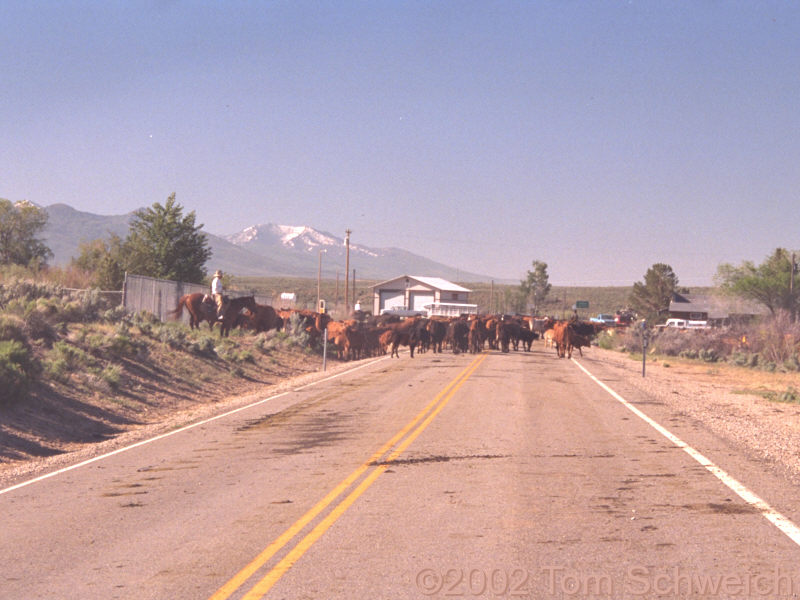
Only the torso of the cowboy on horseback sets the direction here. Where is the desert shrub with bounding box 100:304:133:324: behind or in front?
behind

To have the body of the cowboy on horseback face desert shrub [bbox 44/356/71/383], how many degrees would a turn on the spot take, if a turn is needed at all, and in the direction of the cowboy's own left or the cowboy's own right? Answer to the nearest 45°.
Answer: approximately 90° to the cowboy's own right

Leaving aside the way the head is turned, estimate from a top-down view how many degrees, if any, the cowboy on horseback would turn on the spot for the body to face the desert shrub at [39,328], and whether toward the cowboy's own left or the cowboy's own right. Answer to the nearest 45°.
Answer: approximately 135° to the cowboy's own right

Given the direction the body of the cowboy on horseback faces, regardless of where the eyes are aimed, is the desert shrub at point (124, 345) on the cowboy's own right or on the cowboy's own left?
on the cowboy's own right

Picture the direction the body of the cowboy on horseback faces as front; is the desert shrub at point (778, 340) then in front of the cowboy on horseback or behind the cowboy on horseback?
in front

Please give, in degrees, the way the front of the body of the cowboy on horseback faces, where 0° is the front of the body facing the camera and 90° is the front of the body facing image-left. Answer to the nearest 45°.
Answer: approximately 270°

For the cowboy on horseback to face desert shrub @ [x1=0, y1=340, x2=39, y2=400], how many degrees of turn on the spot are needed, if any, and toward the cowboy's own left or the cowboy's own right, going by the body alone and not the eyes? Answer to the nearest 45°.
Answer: approximately 90° to the cowboy's own right

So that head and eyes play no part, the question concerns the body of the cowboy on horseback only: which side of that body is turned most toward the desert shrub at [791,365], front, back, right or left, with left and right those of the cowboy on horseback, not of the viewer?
front
